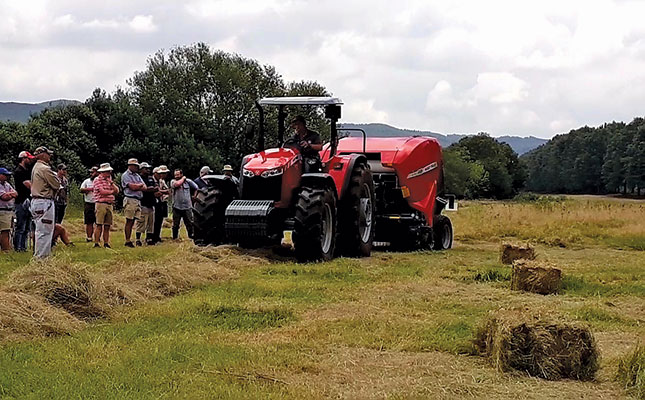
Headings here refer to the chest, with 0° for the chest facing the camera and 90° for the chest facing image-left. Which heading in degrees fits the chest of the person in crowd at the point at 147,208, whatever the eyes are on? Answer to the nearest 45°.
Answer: approximately 315°

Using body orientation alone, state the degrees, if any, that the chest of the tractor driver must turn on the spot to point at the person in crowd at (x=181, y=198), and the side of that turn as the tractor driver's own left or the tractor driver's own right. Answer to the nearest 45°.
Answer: approximately 90° to the tractor driver's own right

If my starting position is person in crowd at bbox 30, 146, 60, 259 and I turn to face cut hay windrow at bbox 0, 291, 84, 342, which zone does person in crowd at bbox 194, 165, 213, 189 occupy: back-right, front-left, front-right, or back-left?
back-left

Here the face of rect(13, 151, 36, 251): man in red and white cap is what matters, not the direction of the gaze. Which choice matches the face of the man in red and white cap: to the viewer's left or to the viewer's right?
to the viewer's right
